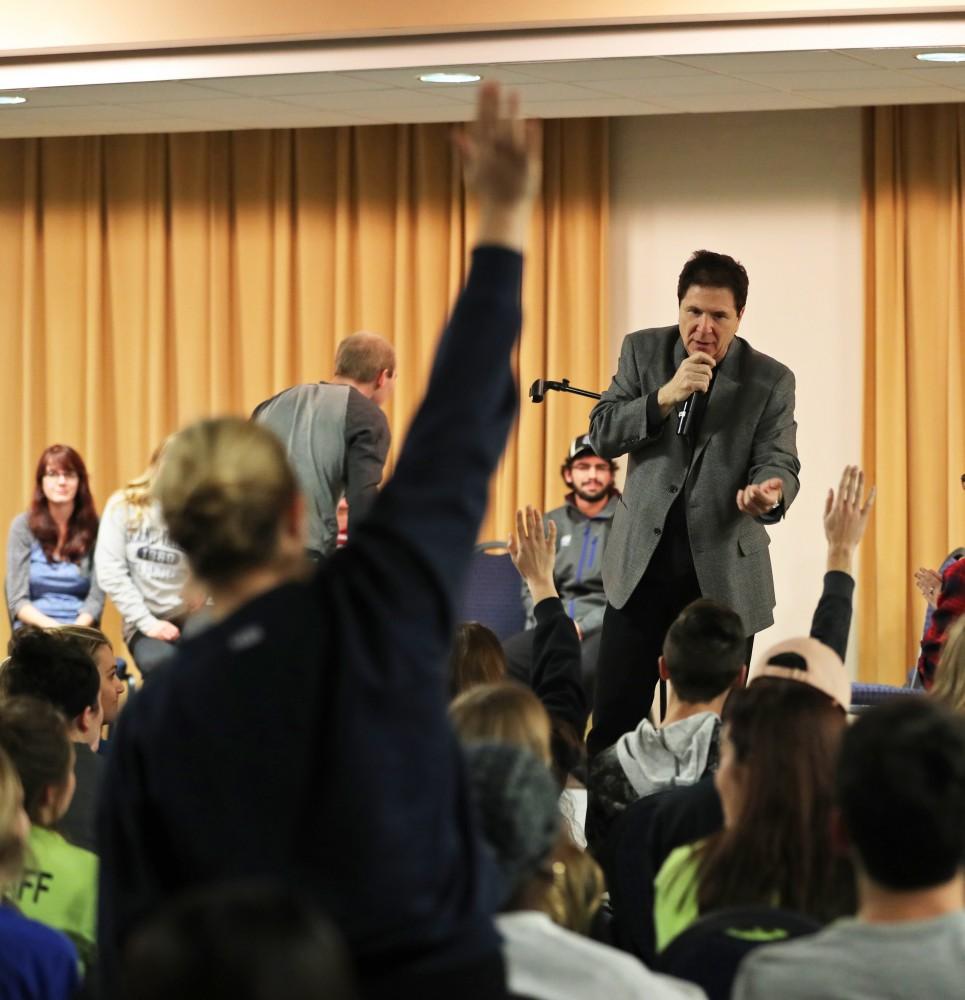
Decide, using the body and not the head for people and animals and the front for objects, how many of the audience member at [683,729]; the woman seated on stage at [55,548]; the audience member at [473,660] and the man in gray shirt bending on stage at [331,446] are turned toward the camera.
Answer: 1

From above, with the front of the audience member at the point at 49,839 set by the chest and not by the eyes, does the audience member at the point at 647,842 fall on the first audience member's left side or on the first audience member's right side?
on the first audience member's right side

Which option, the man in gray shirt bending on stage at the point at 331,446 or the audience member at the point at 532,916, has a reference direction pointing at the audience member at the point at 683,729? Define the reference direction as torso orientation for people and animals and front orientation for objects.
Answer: the audience member at the point at 532,916

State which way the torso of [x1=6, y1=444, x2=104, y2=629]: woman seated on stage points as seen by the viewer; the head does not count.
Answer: toward the camera

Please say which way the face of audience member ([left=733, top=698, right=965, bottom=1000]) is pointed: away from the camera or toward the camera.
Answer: away from the camera

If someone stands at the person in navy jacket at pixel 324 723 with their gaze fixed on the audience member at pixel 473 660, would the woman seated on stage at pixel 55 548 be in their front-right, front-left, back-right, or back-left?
front-left

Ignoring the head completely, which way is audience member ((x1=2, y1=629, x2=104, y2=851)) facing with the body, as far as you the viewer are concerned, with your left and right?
facing away from the viewer and to the right of the viewer

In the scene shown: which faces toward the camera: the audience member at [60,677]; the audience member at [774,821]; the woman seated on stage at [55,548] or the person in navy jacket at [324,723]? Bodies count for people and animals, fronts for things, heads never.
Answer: the woman seated on stage at [55,548]

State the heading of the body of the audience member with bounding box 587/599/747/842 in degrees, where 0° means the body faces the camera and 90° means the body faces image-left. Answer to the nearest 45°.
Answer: approximately 180°

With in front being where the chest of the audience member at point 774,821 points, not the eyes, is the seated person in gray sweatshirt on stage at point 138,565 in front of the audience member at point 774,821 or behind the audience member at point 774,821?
in front

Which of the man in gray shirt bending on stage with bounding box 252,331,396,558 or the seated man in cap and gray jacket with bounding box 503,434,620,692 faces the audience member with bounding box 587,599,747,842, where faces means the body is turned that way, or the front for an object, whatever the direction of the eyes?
the seated man in cap and gray jacket with bounding box 503,434,620,692

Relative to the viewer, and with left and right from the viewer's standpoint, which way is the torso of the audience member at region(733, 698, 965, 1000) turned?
facing away from the viewer

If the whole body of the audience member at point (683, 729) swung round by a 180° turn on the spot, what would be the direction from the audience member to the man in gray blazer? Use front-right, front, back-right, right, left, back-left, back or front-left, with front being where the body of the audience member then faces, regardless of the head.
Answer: back

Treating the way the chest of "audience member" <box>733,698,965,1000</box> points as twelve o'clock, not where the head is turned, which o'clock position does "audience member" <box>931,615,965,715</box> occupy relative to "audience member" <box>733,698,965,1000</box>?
"audience member" <box>931,615,965,715</box> is roughly at 12 o'clock from "audience member" <box>733,698,965,1000</box>.

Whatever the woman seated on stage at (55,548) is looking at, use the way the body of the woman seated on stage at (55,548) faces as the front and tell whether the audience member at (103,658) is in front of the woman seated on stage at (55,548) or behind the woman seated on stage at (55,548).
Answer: in front

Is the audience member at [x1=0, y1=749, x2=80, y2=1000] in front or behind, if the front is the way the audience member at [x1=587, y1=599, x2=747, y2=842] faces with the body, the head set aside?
behind

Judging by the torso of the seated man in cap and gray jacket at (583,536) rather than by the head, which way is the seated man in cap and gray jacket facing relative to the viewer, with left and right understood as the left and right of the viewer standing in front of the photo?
facing the viewer

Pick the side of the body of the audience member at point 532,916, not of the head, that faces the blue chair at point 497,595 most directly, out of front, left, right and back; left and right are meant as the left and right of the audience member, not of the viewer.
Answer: front

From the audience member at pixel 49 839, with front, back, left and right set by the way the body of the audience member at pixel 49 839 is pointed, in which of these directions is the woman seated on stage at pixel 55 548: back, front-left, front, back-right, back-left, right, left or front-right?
front-left

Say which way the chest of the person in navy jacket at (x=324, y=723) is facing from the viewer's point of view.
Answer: away from the camera
